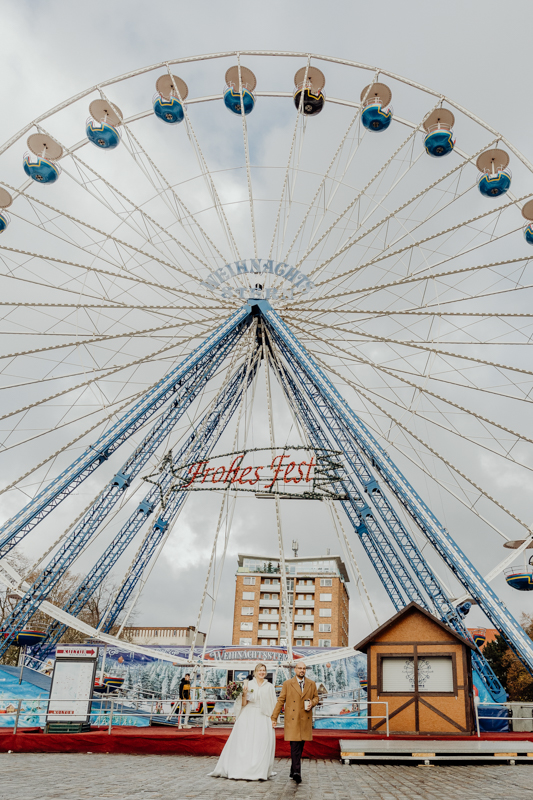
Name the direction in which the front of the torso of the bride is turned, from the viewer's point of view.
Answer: toward the camera

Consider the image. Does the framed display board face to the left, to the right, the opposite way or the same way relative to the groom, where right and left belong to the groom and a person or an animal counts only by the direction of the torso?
the same way

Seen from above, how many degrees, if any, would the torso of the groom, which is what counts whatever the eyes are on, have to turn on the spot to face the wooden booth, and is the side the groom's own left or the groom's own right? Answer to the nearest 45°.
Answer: approximately 135° to the groom's own left

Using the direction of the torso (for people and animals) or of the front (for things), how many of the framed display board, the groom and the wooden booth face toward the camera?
3

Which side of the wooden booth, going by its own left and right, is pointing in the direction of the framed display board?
right

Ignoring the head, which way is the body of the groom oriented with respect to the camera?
toward the camera

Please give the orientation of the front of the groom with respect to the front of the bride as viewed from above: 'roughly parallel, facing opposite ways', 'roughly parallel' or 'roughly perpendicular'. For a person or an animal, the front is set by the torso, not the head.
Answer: roughly parallel

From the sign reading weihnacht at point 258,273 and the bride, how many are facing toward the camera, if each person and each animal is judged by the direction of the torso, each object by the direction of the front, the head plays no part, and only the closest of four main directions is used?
2

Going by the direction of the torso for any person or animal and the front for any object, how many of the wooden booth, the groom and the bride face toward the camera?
3

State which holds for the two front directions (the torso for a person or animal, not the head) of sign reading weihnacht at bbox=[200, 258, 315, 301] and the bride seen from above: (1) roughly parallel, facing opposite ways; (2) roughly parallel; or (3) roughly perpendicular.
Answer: roughly parallel

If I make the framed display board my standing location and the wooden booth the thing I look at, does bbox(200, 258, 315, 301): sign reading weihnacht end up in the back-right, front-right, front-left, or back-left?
front-left

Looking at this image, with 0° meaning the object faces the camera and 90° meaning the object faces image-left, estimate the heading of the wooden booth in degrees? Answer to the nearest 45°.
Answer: approximately 0°

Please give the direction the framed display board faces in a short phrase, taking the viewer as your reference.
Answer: facing the viewer
